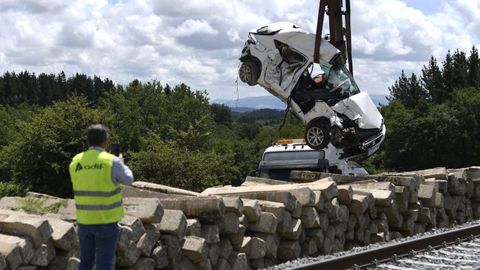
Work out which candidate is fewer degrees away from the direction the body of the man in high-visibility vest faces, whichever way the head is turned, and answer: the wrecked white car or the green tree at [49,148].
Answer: the wrecked white car

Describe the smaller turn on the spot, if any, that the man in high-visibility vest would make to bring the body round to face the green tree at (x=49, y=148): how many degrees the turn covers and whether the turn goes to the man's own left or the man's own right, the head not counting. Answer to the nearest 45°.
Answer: approximately 45° to the man's own left

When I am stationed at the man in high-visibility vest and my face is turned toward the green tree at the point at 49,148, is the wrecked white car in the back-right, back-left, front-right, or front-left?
front-right

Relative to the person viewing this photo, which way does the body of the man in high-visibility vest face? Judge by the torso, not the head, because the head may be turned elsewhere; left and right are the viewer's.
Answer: facing away from the viewer and to the right of the viewer

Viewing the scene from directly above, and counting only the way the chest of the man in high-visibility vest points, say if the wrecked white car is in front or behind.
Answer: in front

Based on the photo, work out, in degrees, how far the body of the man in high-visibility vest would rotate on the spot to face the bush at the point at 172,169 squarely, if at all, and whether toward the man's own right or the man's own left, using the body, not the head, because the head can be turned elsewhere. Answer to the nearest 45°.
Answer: approximately 45° to the man's own left
